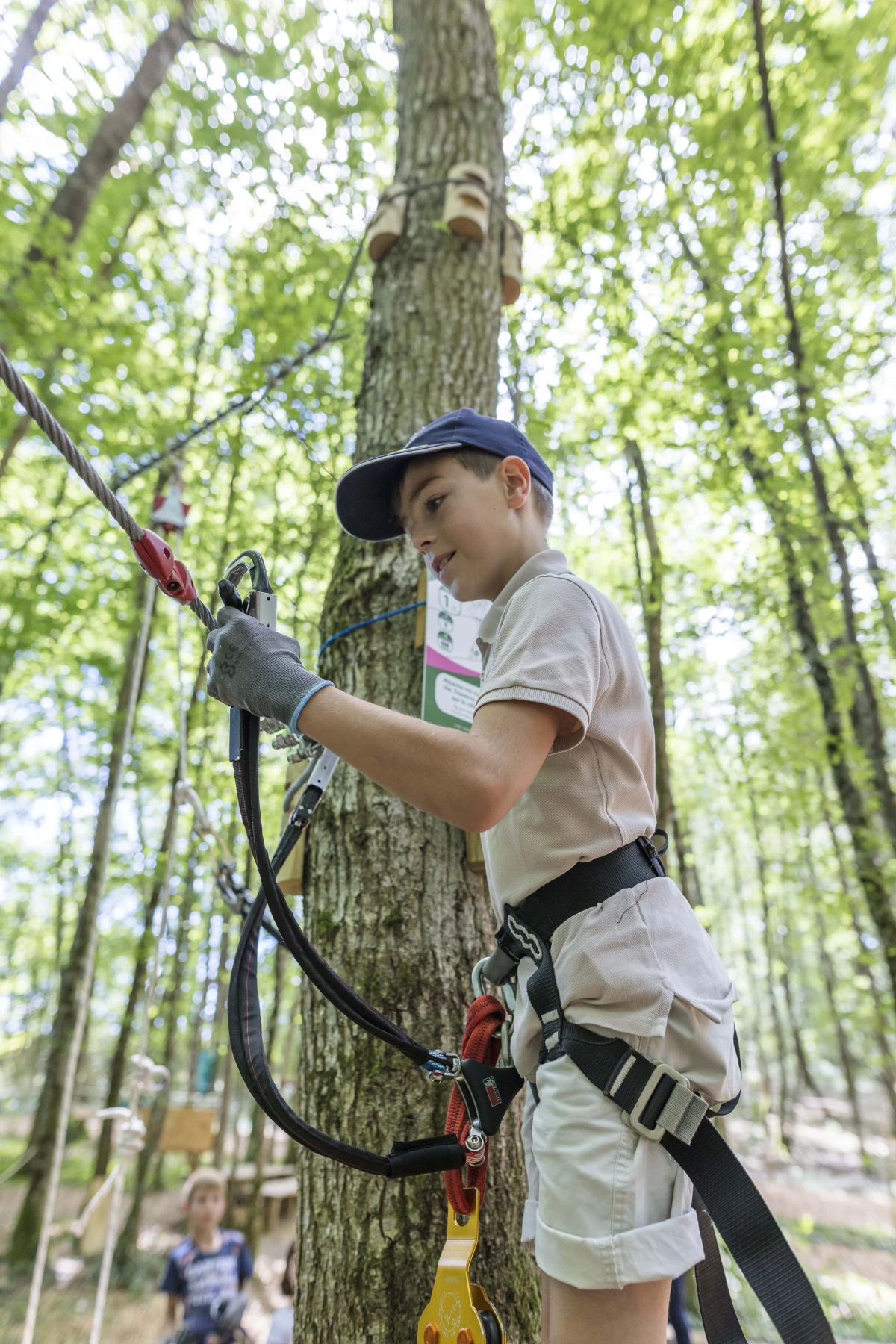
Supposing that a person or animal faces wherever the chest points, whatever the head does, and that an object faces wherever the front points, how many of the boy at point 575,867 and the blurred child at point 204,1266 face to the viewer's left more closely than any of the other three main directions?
1

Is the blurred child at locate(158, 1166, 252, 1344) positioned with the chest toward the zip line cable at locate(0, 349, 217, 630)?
yes

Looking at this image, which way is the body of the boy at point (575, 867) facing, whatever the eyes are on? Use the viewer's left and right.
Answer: facing to the left of the viewer

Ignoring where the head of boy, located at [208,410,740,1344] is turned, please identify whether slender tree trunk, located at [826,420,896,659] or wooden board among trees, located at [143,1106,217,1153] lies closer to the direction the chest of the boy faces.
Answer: the wooden board among trees

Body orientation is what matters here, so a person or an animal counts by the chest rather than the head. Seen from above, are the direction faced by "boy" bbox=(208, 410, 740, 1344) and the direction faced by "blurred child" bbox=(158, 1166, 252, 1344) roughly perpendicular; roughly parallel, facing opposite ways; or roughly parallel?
roughly perpendicular

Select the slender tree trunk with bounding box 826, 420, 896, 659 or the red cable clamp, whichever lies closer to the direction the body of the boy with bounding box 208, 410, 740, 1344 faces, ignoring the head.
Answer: the red cable clamp

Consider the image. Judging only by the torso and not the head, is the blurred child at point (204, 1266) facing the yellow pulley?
yes

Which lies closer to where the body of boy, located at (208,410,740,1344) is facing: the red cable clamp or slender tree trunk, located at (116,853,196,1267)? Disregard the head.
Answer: the red cable clamp
